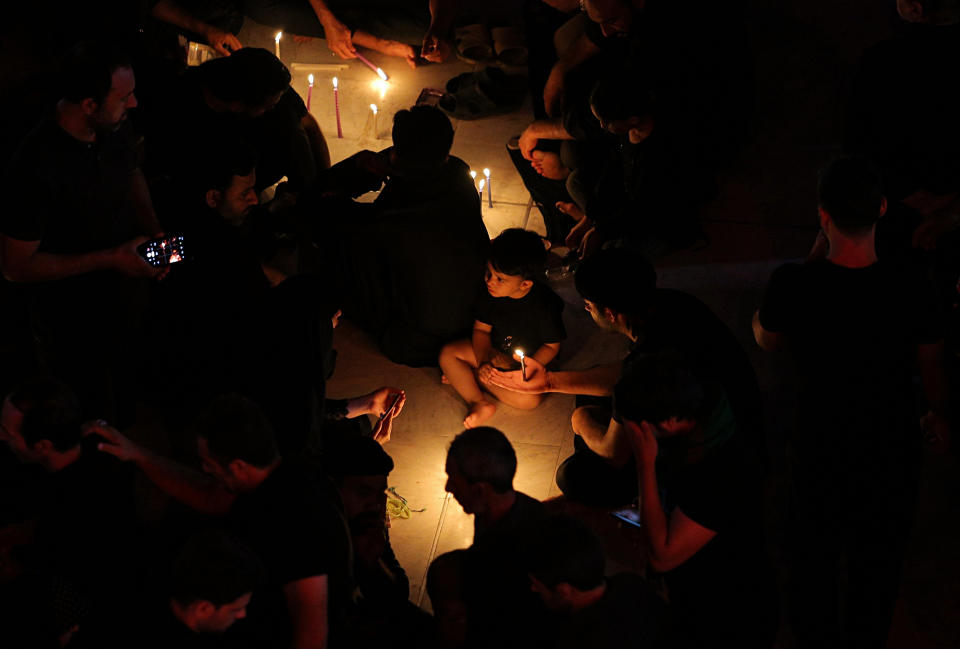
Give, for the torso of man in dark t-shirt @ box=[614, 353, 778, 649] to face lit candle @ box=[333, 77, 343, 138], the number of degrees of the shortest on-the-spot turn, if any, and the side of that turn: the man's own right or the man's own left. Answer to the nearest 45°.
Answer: approximately 45° to the man's own right

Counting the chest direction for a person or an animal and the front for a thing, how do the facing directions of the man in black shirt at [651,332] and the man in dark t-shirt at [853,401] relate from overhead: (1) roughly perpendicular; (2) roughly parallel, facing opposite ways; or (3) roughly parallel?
roughly perpendicular

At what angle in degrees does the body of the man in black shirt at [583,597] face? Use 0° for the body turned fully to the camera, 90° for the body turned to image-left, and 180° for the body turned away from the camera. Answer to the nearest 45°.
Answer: approximately 135°

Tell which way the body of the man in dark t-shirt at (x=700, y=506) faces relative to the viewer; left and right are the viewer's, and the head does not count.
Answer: facing to the left of the viewer

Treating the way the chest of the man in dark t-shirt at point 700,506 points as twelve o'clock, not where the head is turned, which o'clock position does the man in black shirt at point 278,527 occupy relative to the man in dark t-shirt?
The man in black shirt is roughly at 11 o'clock from the man in dark t-shirt.

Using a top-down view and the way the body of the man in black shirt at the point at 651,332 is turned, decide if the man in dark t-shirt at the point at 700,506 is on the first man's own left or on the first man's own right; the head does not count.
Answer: on the first man's own left

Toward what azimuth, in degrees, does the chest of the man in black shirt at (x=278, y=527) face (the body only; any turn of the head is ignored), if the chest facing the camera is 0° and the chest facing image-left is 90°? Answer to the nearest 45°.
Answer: approximately 90°

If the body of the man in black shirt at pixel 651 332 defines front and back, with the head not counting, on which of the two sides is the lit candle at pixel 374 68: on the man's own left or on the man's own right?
on the man's own right

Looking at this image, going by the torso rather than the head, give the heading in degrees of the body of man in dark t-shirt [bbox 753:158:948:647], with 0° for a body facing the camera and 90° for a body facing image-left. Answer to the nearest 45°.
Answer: approximately 180°

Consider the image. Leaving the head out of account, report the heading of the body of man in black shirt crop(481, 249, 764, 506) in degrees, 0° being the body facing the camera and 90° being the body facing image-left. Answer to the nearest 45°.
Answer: approximately 90°

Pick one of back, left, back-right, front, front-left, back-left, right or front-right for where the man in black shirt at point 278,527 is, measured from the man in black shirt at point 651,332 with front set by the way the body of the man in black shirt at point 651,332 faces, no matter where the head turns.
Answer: front-left

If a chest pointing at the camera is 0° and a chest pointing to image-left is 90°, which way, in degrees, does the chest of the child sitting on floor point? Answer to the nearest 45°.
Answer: approximately 45°
